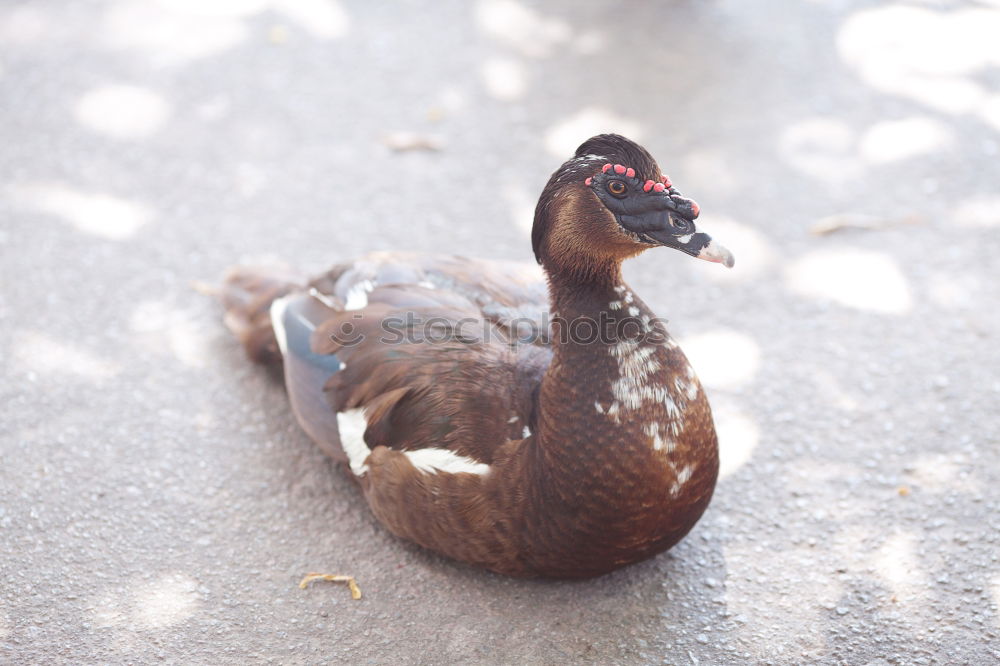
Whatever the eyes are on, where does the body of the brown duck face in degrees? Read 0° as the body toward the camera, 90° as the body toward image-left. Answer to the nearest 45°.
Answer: approximately 315°
